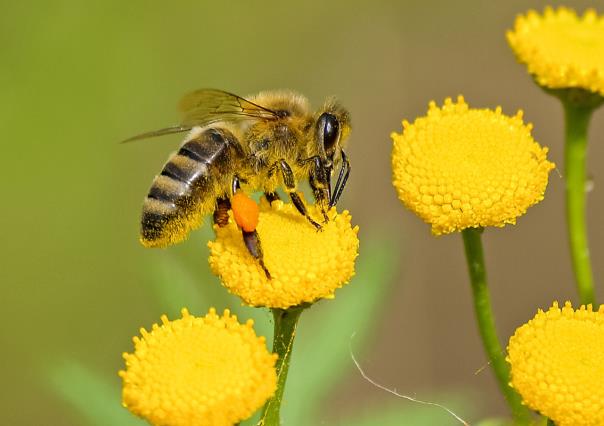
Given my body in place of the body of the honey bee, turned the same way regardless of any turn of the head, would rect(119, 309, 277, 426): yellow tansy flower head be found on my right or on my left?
on my right

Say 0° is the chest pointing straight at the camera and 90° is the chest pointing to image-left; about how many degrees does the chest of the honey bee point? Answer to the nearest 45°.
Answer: approximately 270°

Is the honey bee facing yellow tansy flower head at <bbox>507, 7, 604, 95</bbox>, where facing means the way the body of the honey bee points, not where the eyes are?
yes
